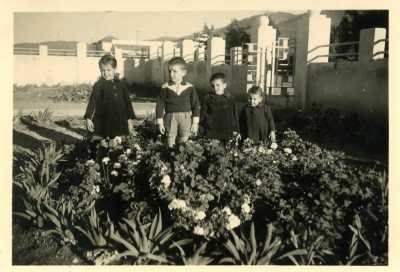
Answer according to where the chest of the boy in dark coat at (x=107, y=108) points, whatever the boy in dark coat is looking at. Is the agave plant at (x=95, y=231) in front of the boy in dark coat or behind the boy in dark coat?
in front

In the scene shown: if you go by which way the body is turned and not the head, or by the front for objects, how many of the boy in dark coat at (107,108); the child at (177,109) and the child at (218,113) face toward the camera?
3

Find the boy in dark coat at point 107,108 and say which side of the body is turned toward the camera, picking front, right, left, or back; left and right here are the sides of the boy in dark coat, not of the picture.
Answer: front

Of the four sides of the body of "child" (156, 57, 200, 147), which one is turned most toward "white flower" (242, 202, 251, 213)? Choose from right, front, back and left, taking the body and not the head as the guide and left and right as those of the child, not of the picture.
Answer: front

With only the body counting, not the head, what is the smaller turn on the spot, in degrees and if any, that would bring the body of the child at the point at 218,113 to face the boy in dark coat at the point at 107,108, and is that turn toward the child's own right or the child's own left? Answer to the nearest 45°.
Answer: approximately 90° to the child's own right

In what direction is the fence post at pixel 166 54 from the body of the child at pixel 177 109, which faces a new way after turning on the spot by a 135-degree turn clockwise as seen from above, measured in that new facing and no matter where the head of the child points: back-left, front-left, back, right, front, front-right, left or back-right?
front-right

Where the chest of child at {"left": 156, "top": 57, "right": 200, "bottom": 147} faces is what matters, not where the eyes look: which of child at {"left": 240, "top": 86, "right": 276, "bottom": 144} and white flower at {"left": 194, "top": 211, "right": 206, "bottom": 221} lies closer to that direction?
the white flower

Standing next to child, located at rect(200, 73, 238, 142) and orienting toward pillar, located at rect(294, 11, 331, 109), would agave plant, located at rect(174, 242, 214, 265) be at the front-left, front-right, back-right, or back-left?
back-right

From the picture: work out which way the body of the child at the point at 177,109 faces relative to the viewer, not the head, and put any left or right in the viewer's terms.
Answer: facing the viewer

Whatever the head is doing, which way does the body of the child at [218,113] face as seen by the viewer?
toward the camera

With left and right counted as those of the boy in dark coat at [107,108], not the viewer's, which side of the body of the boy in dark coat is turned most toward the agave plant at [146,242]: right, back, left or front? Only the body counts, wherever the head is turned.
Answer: front

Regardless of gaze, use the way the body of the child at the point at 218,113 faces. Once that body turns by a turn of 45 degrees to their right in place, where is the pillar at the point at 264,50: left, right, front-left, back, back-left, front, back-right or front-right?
back-right

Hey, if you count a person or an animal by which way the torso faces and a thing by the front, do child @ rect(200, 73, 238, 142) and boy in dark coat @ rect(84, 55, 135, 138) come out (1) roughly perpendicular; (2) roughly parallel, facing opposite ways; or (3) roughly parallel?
roughly parallel

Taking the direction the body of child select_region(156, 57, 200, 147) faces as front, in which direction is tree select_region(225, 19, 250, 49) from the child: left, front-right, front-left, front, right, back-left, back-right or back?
back

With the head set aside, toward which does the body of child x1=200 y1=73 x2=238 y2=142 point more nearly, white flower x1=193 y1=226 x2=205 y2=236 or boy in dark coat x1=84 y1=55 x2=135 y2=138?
the white flower

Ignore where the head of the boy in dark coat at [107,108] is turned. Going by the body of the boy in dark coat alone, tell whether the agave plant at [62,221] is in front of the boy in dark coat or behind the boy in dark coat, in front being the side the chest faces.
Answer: in front

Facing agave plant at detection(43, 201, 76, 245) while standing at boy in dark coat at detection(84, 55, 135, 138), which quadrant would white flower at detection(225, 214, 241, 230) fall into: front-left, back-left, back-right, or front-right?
front-left
